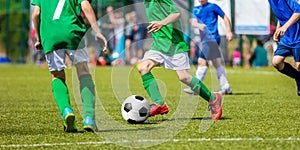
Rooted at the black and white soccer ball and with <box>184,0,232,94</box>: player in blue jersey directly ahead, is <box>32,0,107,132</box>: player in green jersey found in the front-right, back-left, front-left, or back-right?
back-left

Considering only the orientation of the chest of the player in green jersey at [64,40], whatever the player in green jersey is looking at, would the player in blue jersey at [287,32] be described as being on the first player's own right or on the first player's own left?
on the first player's own right

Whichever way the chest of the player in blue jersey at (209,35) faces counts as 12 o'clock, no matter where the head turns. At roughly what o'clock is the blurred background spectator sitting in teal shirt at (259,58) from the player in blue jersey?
The blurred background spectator sitting in teal shirt is roughly at 5 o'clock from the player in blue jersey.

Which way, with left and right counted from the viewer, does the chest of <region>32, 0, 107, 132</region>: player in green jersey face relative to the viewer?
facing away from the viewer

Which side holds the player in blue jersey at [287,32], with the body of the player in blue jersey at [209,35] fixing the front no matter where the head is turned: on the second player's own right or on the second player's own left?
on the second player's own left

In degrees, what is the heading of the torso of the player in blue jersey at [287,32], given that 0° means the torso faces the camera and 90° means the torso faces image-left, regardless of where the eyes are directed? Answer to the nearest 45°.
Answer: approximately 45°

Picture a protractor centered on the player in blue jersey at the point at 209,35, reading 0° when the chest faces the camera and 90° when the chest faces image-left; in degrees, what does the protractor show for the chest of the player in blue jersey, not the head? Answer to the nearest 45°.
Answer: approximately 45°

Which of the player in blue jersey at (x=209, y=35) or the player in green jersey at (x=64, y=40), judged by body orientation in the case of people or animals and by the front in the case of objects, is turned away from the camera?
the player in green jersey

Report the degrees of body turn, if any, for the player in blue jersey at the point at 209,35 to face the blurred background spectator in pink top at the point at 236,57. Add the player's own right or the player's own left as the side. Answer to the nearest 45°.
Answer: approximately 135° to the player's own right

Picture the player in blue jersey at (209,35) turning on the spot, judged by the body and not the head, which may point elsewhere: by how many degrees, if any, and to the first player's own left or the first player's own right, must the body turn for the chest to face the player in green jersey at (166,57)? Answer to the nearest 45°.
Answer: approximately 45° to the first player's own left
